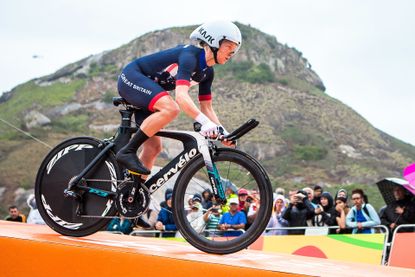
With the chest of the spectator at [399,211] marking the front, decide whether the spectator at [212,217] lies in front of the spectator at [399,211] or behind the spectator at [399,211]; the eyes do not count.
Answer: in front

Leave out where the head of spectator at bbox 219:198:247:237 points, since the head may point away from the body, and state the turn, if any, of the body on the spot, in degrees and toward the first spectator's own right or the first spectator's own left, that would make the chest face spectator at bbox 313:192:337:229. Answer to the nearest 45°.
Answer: approximately 135° to the first spectator's own left

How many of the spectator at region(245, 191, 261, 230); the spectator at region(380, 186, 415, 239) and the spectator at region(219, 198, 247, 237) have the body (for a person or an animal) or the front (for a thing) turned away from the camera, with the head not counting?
0

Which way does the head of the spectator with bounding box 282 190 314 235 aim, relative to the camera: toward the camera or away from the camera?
toward the camera

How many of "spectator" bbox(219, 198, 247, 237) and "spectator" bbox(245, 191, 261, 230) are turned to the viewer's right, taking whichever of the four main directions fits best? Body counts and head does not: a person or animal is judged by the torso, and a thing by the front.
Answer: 0

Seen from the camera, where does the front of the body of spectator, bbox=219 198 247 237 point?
toward the camera

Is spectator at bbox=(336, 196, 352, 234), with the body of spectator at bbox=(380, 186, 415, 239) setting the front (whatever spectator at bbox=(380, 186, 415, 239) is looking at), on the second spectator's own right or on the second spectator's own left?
on the second spectator's own right

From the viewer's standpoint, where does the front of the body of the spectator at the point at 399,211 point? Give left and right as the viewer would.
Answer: facing the viewer and to the left of the viewer

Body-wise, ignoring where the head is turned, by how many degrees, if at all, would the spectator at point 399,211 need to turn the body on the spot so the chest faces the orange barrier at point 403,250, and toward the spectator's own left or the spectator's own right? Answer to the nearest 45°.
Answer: approximately 45° to the spectator's own left
